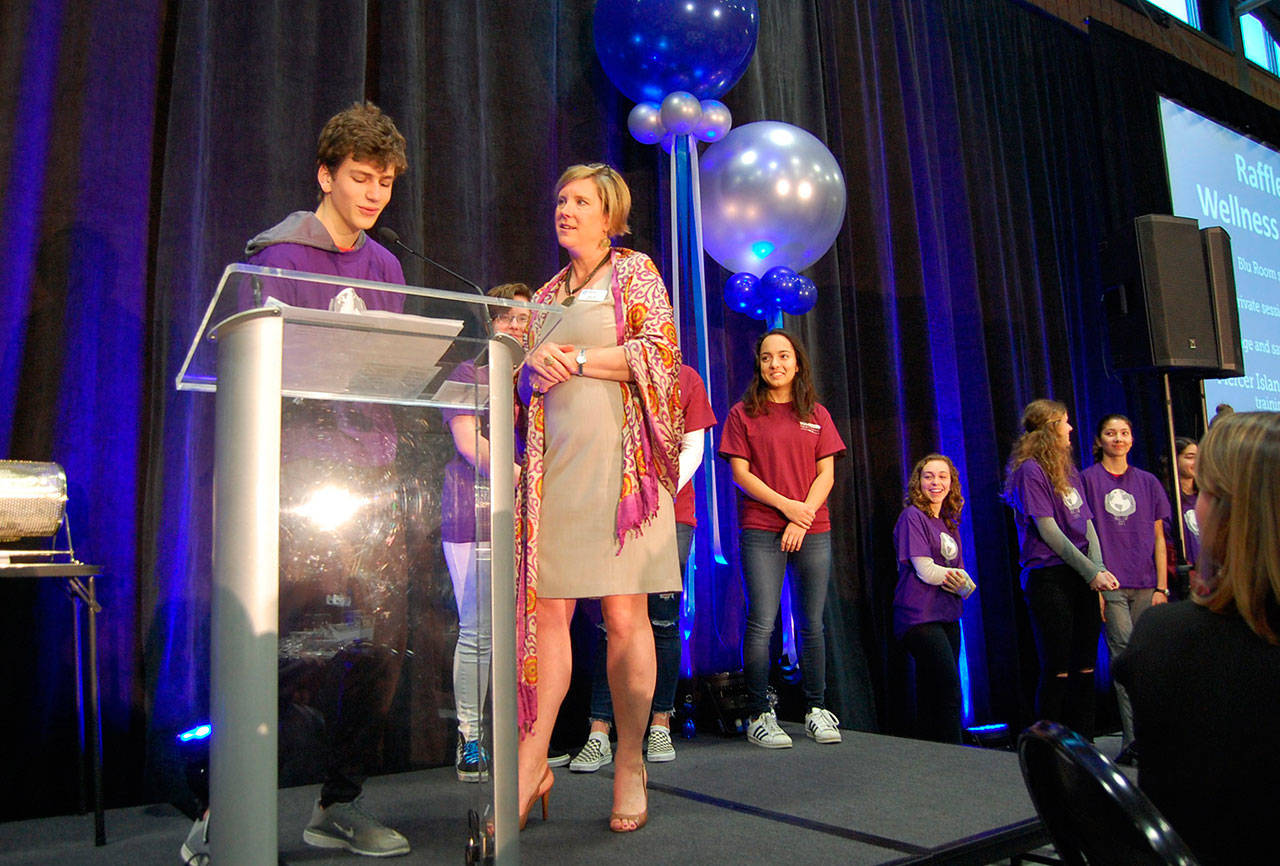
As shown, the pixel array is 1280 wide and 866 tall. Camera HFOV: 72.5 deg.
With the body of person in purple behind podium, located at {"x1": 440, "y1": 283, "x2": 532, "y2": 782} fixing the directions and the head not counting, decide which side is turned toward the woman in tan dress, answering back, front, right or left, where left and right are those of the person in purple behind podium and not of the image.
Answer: front

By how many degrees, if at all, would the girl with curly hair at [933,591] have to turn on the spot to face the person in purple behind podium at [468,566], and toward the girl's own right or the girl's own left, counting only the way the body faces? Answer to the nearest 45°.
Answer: approximately 45° to the girl's own right

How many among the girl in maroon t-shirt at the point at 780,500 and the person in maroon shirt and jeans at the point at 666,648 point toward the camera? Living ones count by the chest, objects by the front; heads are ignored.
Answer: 2
